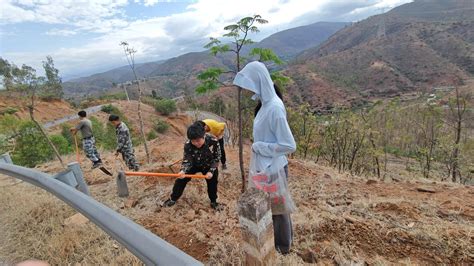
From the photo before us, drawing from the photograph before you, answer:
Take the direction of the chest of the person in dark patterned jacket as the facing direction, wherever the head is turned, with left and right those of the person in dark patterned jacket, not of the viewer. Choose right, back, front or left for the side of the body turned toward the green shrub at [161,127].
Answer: back

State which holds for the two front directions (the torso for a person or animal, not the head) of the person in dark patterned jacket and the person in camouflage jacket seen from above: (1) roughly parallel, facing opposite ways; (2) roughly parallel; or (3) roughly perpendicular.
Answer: roughly perpendicular

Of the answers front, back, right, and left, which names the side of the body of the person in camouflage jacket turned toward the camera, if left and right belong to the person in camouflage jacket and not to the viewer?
left

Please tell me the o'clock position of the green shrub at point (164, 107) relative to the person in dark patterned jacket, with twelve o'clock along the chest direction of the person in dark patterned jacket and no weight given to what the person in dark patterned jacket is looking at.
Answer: The green shrub is roughly at 6 o'clock from the person in dark patterned jacket.

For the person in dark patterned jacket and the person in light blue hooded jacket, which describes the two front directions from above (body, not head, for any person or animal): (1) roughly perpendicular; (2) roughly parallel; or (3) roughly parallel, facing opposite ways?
roughly perpendicular

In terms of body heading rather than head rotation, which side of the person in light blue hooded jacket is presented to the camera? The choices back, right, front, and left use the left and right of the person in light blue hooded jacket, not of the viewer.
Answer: left

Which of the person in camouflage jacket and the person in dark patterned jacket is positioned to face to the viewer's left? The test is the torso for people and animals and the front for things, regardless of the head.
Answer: the person in camouflage jacket

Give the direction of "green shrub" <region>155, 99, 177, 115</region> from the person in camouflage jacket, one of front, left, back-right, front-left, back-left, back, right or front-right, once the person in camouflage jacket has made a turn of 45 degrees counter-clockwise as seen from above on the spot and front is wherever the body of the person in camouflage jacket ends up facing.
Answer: back-right

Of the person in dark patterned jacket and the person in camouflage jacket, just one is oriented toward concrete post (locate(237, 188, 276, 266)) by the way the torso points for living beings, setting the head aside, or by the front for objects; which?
the person in dark patterned jacket

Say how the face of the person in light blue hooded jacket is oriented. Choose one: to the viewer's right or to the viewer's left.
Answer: to the viewer's left
